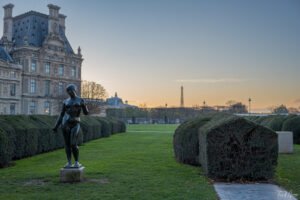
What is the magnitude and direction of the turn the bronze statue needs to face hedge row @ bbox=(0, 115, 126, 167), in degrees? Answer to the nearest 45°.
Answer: approximately 180°

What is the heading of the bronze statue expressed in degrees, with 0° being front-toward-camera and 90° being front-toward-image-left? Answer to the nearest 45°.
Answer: approximately 0°

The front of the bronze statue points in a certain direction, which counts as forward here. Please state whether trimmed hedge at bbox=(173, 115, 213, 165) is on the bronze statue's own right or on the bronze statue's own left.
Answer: on the bronze statue's own left

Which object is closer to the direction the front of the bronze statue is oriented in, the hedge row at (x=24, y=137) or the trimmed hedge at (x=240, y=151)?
the trimmed hedge

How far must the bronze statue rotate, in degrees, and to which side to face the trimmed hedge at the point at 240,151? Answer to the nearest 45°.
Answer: approximately 90° to its left
